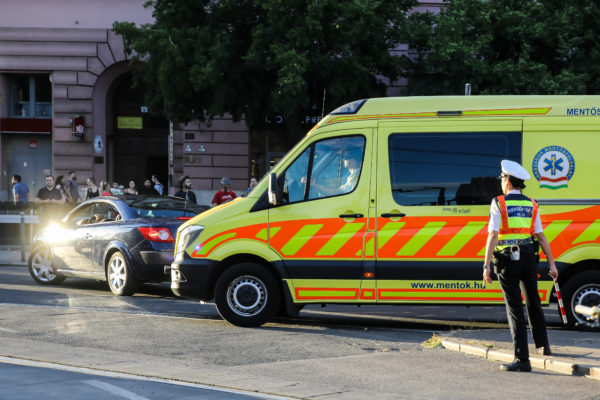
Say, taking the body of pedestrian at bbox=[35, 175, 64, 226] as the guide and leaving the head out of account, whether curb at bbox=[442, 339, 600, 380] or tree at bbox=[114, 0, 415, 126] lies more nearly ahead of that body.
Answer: the curb

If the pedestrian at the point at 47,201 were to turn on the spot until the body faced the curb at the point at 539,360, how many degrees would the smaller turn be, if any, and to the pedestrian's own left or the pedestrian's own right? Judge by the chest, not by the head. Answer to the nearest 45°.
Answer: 0° — they already face it

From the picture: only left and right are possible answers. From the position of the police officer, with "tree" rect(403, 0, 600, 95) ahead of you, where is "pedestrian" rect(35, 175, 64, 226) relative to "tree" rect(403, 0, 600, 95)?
left

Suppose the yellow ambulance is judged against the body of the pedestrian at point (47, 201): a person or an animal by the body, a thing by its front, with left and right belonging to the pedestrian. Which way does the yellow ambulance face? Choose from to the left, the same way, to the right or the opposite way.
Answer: to the right

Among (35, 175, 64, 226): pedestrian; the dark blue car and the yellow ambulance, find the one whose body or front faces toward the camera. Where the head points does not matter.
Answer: the pedestrian

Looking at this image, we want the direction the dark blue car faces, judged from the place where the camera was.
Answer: facing away from the viewer and to the left of the viewer

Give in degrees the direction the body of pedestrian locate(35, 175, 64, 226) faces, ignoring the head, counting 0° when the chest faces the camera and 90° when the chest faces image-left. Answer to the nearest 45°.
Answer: approximately 0°

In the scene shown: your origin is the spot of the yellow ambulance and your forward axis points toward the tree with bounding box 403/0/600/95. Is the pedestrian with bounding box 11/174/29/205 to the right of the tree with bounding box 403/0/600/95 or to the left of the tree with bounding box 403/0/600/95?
left

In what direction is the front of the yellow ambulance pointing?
to the viewer's left

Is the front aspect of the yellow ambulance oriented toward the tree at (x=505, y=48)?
no

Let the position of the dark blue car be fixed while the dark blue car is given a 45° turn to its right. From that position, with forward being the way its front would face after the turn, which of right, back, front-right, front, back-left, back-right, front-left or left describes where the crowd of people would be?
front

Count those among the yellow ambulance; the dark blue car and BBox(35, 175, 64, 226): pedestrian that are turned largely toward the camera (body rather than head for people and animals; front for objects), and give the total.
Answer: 1

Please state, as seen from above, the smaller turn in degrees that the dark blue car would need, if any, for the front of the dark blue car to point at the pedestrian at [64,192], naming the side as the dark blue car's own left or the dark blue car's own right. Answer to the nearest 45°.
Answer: approximately 45° to the dark blue car's own right

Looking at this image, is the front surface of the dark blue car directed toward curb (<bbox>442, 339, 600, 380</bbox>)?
no

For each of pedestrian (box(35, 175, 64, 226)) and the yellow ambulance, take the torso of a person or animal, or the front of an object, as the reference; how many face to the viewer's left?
1

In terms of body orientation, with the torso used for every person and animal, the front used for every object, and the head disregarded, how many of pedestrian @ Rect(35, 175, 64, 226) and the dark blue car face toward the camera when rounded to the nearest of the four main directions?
1

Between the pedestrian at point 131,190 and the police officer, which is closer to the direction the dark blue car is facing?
the pedestrian
